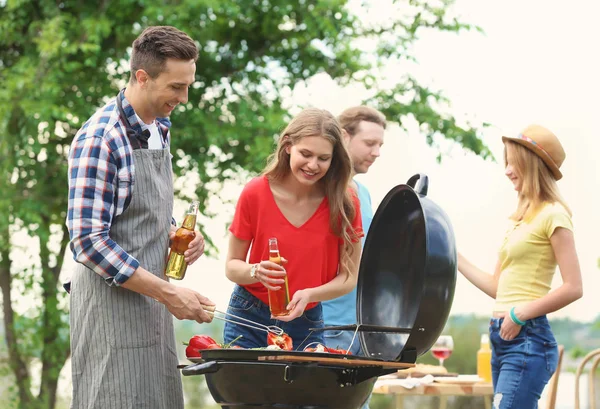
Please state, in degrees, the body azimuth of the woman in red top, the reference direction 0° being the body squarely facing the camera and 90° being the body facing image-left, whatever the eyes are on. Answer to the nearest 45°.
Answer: approximately 0°

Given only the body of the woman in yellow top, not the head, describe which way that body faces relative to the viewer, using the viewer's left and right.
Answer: facing to the left of the viewer

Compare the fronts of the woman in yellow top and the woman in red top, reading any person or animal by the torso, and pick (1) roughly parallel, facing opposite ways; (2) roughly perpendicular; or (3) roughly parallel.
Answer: roughly perpendicular

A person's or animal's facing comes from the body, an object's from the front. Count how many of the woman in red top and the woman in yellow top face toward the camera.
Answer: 1

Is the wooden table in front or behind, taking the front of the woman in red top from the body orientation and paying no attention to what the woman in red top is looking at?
behind

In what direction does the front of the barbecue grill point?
to the viewer's left

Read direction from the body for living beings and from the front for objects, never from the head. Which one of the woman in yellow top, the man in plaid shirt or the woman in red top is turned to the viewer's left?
the woman in yellow top

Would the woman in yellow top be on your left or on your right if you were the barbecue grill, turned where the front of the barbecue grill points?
on your right

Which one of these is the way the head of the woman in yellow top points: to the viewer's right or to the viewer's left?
to the viewer's left

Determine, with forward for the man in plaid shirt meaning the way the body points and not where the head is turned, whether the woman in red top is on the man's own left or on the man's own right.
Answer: on the man's own left

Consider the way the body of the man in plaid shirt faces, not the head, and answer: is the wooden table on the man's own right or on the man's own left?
on the man's own left

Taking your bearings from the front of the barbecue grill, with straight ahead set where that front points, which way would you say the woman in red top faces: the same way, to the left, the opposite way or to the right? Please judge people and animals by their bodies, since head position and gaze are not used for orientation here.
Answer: to the left
